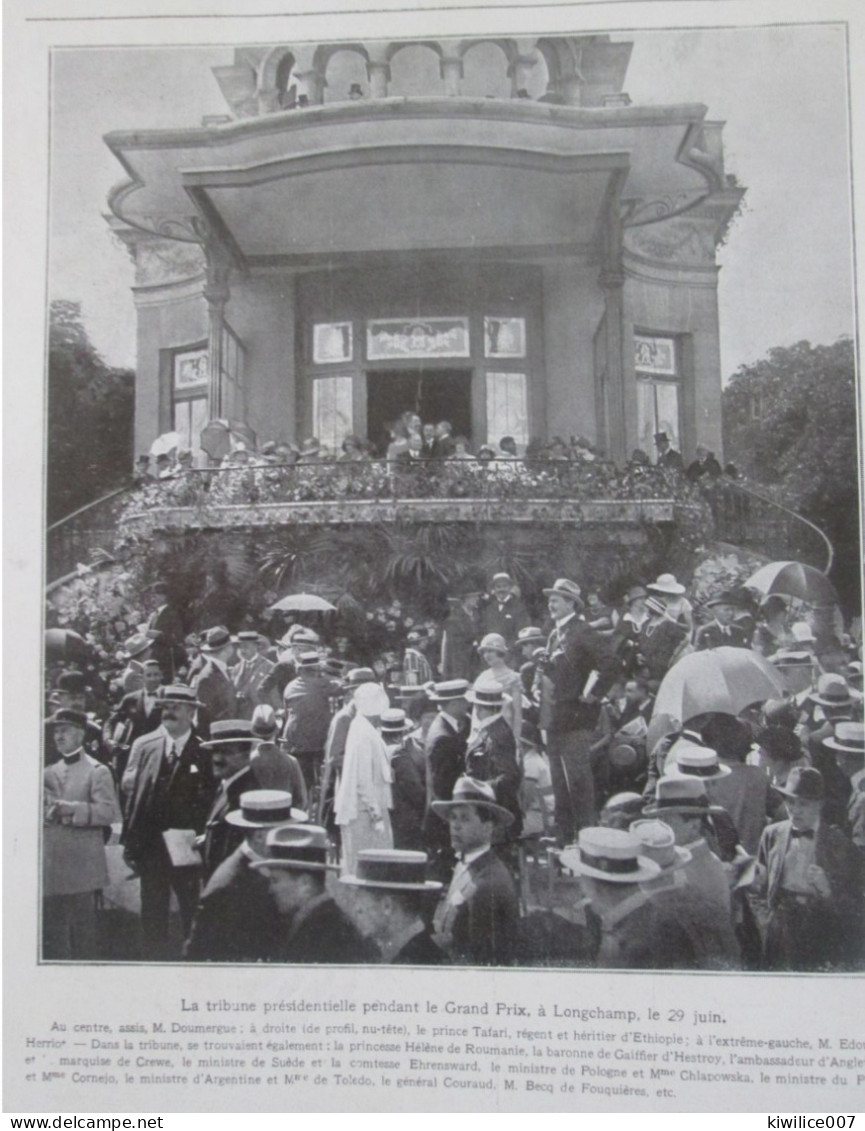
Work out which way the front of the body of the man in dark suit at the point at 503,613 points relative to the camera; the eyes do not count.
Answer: toward the camera
